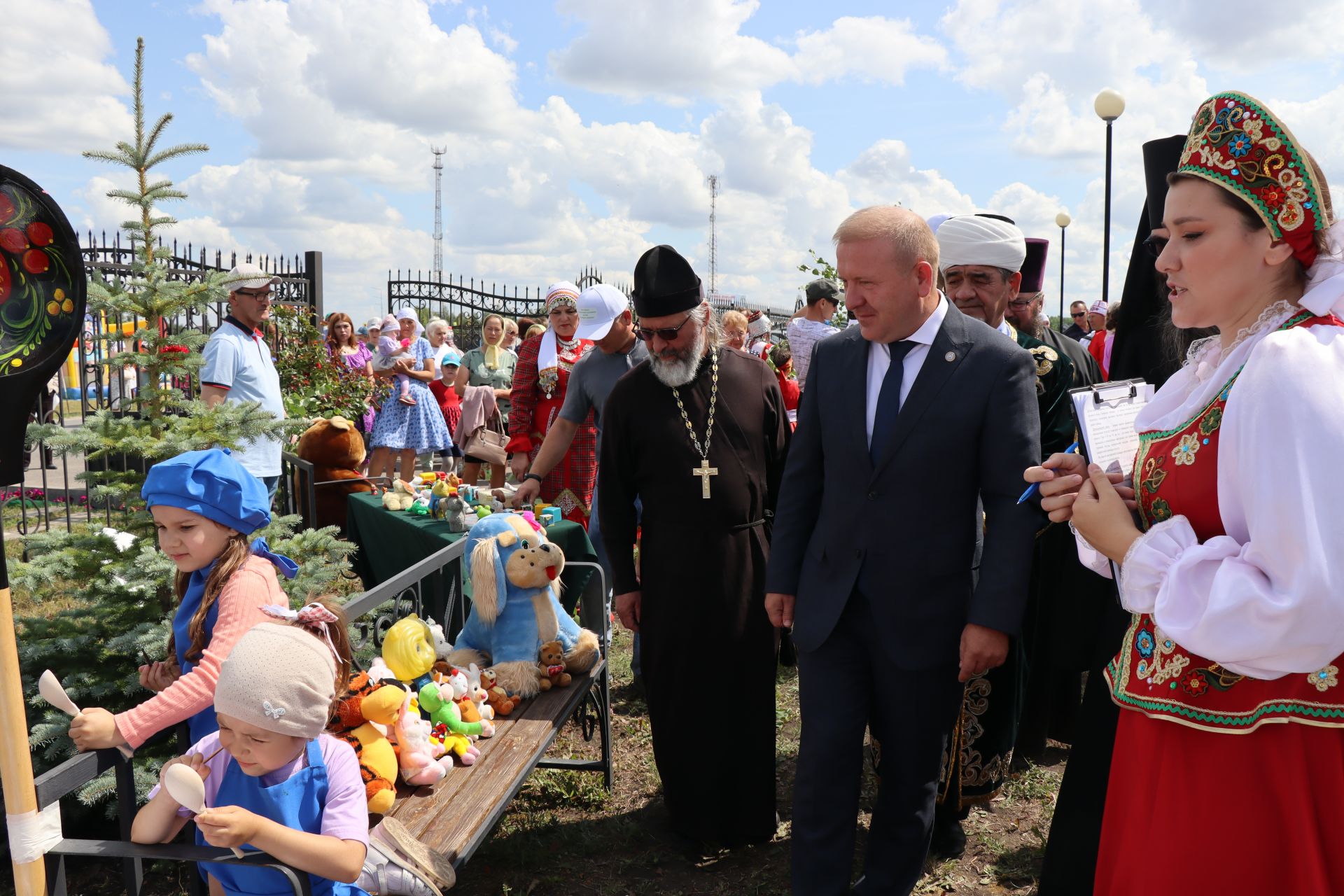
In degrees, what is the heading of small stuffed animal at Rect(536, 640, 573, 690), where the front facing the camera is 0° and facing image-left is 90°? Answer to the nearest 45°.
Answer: approximately 315°

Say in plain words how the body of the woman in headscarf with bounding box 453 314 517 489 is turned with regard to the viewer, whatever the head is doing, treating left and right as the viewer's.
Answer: facing the viewer

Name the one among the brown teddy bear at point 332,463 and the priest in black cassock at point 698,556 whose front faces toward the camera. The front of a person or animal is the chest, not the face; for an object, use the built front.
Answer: the priest in black cassock

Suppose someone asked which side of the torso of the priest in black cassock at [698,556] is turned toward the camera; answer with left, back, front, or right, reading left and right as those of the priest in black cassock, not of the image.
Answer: front

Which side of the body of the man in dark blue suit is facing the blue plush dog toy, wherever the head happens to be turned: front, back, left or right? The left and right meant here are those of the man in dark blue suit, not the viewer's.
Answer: right

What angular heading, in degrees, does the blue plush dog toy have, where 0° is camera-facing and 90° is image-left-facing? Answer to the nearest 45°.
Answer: approximately 315°

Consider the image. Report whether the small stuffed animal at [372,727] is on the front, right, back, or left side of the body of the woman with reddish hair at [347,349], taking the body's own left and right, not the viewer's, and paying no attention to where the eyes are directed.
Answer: front

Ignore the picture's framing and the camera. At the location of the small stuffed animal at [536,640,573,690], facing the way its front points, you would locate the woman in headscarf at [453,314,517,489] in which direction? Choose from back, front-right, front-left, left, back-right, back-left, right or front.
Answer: back-left

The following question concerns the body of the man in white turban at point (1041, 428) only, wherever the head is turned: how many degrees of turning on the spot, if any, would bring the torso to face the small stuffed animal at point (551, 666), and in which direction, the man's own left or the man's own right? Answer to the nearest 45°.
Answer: approximately 45° to the man's own right

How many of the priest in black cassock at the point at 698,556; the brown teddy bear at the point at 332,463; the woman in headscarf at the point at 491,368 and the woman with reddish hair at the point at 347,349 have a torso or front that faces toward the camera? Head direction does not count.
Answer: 3

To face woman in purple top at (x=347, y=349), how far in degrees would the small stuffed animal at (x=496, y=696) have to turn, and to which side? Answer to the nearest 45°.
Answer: approximately 135° to its left

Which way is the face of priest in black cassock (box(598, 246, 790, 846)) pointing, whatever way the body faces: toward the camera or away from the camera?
toward the camera

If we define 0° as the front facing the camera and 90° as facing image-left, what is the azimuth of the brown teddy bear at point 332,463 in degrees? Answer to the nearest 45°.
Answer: approximately 225°

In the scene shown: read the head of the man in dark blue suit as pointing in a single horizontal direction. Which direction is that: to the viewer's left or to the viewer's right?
to the viewer's left

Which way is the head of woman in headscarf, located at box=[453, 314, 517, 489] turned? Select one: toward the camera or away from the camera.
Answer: toward the camera

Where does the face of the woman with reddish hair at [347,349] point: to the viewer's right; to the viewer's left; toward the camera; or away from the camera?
toward the camera

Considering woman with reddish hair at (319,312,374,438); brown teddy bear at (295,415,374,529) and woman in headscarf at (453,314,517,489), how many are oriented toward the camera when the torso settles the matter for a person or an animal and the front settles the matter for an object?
2
